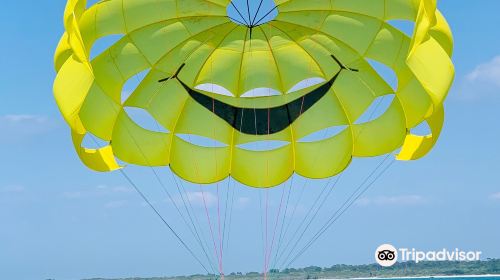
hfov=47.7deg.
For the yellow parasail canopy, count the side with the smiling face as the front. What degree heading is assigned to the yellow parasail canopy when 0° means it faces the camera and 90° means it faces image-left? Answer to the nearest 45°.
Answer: approximately 0°
